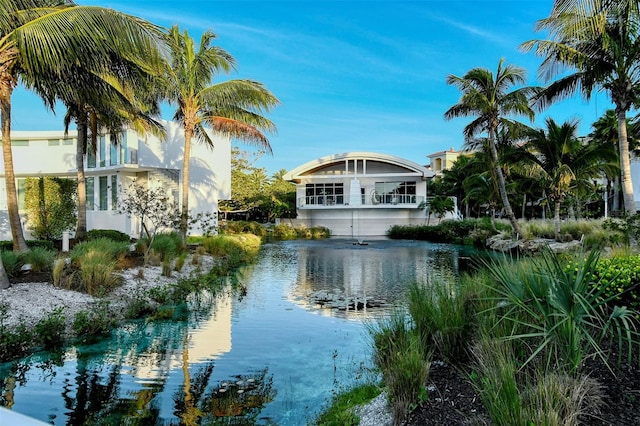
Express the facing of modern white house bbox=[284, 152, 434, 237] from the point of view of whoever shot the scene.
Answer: facing the viewer

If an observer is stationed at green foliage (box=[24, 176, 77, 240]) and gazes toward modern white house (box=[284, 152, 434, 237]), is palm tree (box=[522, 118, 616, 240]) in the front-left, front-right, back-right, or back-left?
front-right

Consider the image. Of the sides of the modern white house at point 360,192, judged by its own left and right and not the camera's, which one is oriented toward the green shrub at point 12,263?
front

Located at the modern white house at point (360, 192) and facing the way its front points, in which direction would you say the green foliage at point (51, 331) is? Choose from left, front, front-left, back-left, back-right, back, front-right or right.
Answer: front

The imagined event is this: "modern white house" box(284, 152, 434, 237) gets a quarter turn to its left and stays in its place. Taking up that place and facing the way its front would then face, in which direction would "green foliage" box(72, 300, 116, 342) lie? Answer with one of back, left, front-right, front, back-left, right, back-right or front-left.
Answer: right

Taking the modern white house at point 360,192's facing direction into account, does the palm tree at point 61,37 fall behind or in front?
in front

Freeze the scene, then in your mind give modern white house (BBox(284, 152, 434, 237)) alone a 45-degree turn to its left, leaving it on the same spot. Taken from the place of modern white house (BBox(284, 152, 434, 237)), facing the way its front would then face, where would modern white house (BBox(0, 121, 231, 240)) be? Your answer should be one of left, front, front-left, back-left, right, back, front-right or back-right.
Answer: right

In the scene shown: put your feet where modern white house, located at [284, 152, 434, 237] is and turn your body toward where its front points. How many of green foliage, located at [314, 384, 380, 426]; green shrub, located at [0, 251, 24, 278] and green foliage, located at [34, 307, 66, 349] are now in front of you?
3

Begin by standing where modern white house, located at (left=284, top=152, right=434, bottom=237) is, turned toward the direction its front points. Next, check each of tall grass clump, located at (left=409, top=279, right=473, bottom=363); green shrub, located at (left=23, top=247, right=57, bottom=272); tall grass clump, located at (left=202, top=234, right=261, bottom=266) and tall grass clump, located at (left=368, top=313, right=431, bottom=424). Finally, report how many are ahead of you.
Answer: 4

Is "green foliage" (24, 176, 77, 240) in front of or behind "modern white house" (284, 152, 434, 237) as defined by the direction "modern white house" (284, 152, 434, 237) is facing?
in front

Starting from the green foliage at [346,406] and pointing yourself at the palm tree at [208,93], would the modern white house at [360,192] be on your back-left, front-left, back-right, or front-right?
front-right

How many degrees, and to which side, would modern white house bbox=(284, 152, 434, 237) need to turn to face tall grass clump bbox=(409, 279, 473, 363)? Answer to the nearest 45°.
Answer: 0° — it already faces it

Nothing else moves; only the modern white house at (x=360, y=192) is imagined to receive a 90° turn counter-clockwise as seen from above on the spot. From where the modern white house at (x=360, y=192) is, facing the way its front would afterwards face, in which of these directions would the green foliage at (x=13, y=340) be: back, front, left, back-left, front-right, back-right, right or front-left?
right

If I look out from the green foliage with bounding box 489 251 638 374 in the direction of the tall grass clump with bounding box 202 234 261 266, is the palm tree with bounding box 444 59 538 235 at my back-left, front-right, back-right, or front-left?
front-right

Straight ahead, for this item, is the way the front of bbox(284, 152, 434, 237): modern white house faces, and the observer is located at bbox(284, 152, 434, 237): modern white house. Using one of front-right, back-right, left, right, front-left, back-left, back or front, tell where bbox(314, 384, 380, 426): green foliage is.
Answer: front
